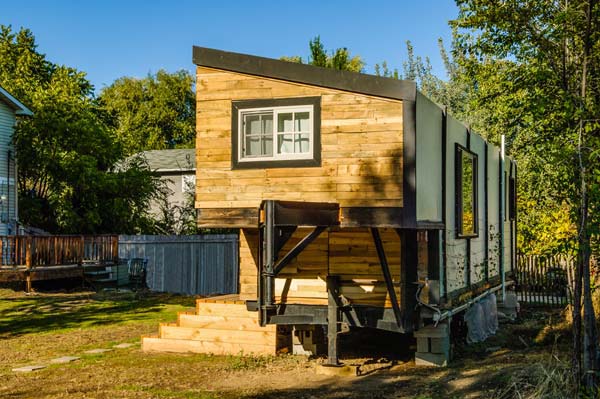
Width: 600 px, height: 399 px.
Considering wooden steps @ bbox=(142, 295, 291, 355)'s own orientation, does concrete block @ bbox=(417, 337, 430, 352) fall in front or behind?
behind

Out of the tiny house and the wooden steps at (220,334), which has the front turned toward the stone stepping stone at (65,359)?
the wooden steps

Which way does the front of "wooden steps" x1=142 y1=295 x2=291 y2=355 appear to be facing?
to the viewer's left

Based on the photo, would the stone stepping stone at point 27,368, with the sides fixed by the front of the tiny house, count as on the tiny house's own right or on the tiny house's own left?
on the tiny house's own right

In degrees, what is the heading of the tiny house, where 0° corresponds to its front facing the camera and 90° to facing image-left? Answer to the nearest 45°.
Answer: approximately 0°

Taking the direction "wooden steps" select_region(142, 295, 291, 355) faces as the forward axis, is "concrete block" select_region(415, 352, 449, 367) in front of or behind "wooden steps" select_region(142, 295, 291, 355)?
behind

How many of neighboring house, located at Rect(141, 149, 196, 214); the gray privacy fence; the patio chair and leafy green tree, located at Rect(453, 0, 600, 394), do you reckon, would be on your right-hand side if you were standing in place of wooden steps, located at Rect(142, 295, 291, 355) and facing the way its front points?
3

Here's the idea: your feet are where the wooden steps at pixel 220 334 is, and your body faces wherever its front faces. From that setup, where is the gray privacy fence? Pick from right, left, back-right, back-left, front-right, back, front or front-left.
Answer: right

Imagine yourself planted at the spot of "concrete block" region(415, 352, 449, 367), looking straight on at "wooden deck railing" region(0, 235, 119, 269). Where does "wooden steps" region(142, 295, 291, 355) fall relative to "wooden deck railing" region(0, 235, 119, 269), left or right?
left

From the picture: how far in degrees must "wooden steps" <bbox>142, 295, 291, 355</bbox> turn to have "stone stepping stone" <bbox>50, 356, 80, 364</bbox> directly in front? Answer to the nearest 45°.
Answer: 0° — it already faces it
